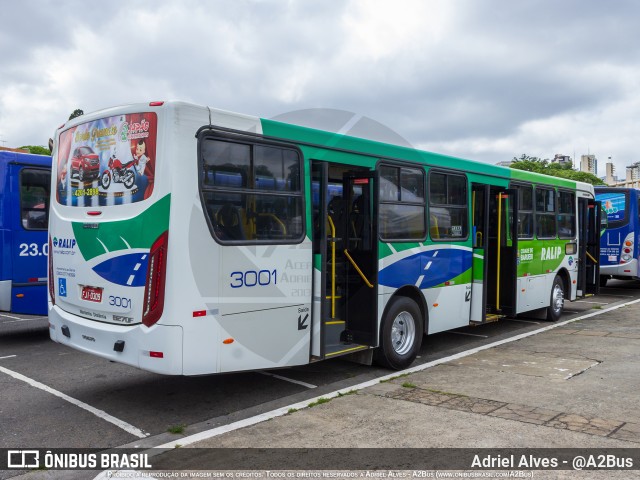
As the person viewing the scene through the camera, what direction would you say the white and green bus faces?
facing away from the viewer and to the right of the viewer

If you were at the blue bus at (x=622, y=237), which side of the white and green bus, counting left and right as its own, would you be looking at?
front
